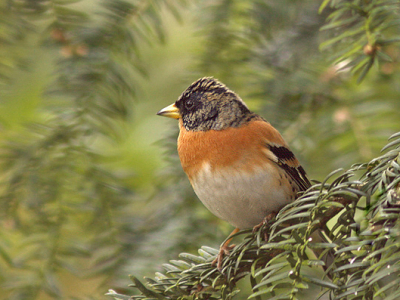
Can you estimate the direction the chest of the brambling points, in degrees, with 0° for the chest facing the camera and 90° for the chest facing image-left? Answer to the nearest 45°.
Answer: approximately 45°
